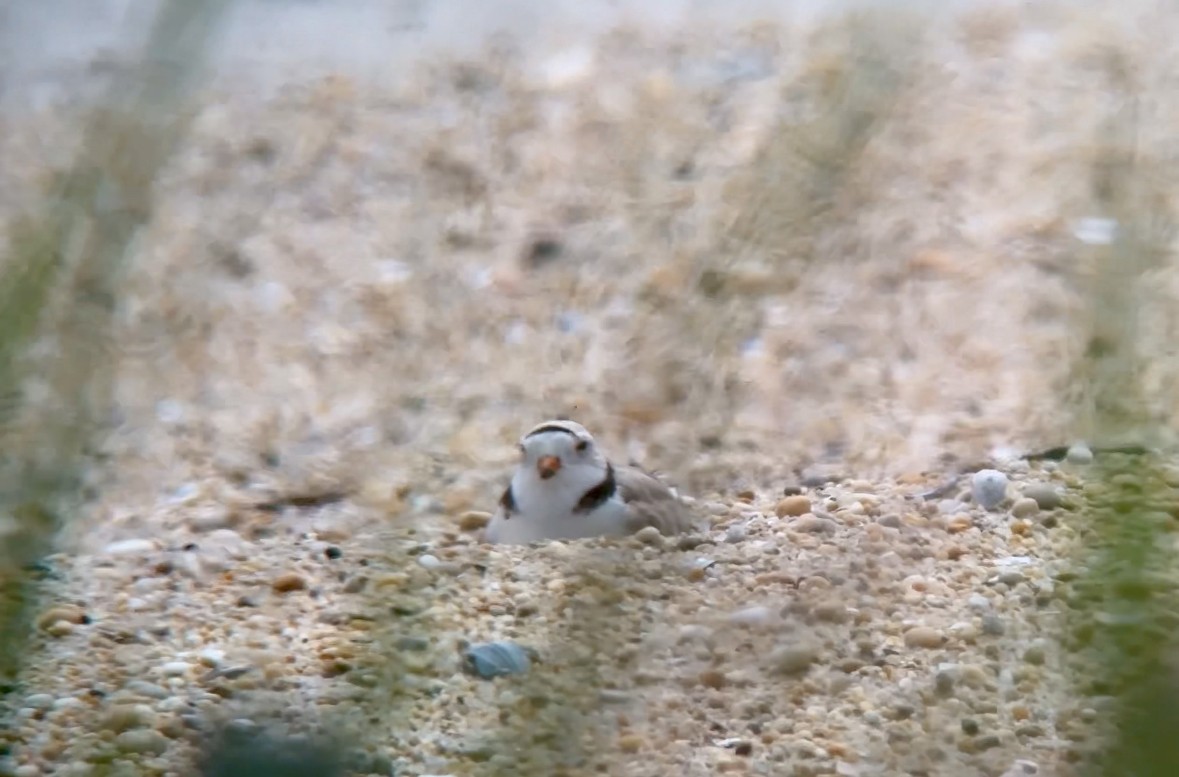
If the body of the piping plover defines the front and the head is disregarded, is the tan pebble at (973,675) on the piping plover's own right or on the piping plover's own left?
on the piping plover's own left

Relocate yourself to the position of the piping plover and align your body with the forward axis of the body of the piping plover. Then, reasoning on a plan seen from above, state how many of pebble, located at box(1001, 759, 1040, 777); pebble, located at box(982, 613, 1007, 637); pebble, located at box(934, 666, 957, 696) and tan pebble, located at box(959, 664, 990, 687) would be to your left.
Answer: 4

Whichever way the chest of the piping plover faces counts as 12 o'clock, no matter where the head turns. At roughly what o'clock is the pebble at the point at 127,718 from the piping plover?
The pebble is roughly at 12 o'clock from the piping plover.

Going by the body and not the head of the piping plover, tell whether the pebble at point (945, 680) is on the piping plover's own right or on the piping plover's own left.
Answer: on the piping plover's own left

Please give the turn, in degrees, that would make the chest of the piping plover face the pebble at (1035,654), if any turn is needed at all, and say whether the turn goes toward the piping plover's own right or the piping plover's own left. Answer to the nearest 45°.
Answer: approximately 90° to the piping plover's own left

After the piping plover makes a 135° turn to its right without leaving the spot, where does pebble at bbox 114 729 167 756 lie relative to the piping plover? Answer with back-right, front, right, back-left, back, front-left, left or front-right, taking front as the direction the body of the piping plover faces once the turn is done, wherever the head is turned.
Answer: back-left

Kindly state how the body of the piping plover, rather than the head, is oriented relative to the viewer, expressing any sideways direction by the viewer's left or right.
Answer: facing the viewer and to the left of the viewer
